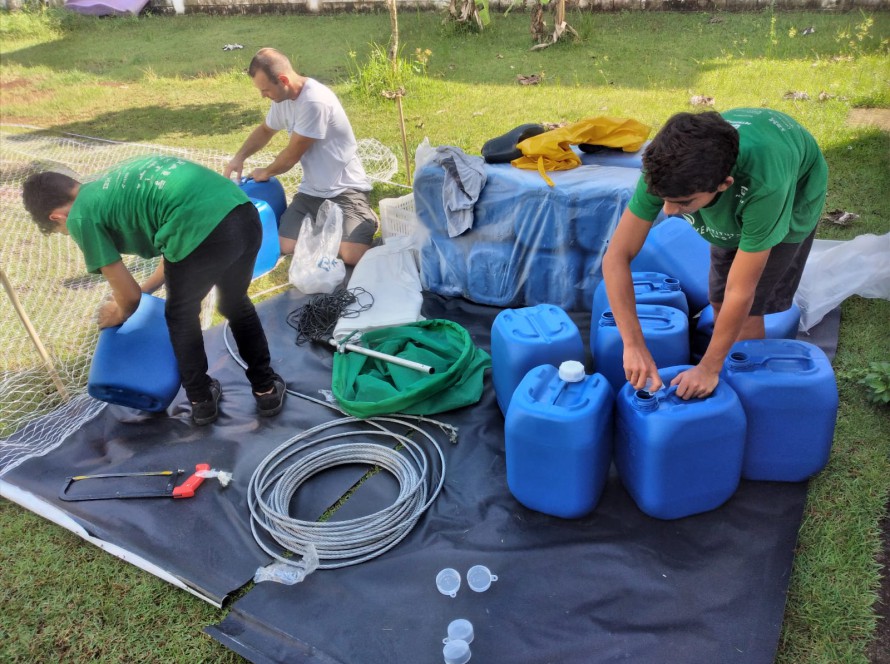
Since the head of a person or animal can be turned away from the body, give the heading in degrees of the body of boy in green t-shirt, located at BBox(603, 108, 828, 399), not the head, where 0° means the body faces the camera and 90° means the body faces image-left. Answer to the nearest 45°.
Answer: approximately 45°

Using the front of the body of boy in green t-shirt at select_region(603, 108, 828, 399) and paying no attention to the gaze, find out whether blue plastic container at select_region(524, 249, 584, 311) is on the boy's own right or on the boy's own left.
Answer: on the boy's own right

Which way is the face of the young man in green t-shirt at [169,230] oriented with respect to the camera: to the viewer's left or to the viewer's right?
to the viewer's left

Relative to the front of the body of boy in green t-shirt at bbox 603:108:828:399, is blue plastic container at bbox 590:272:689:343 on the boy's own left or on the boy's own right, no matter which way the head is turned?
on the boy's own right

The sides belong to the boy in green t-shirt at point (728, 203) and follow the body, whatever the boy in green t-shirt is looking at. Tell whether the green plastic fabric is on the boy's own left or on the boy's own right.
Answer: on the boy's own right

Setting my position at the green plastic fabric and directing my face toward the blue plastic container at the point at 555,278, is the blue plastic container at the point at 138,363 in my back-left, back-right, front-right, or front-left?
back-left

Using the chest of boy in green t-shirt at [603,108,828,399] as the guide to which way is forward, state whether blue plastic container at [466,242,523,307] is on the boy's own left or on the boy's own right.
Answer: on the boy's own right
